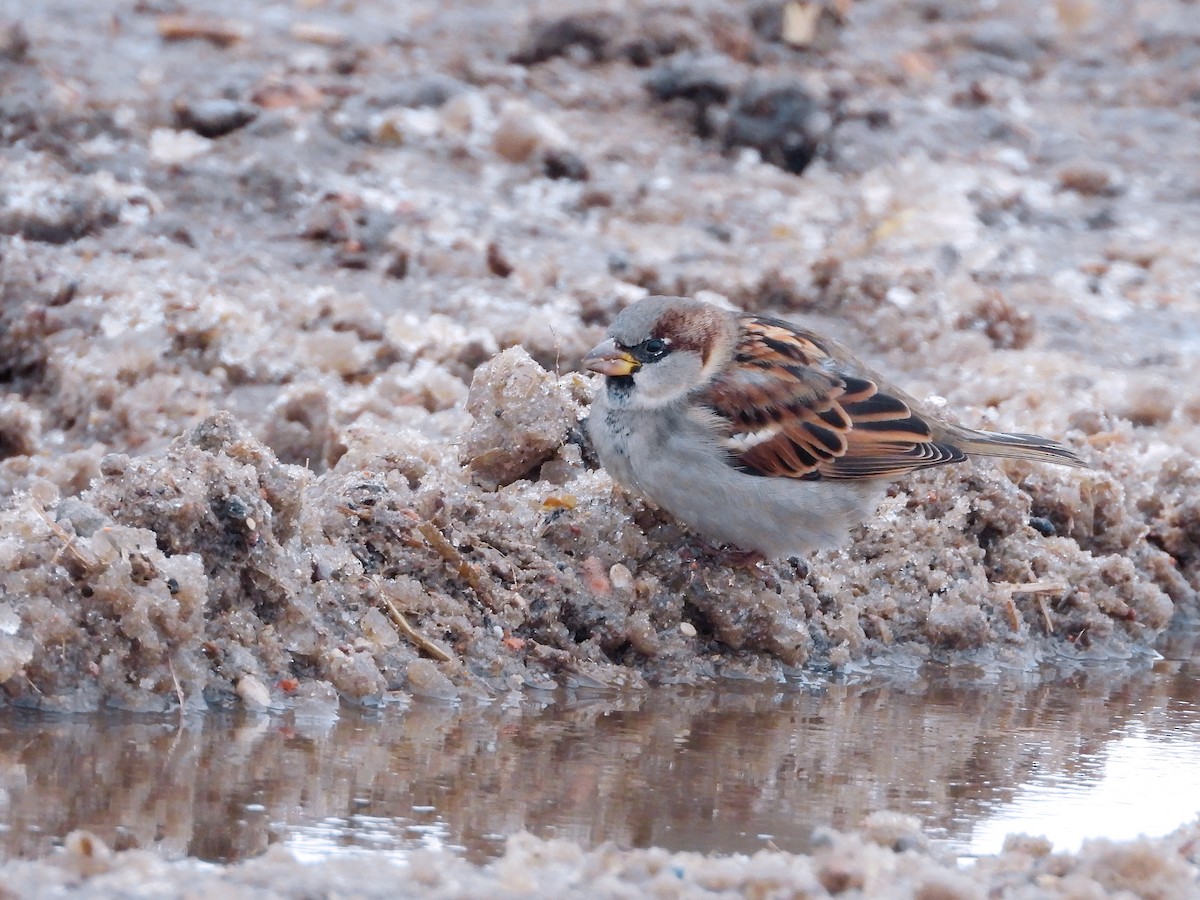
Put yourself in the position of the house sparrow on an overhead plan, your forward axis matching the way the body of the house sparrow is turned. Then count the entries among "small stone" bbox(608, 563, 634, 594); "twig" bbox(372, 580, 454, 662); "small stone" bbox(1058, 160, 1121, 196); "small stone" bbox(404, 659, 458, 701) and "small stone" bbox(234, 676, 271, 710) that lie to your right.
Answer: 1

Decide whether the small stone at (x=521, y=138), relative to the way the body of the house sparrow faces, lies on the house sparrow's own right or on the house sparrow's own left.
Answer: on the house sparrow's own right

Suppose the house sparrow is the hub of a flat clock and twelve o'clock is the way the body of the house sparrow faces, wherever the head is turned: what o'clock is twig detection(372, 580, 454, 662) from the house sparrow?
The twig is roughly at 10 o'clock from the house sparrow.

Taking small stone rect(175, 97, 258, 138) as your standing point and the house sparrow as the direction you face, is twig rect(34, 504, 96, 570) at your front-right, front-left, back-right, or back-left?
front-right

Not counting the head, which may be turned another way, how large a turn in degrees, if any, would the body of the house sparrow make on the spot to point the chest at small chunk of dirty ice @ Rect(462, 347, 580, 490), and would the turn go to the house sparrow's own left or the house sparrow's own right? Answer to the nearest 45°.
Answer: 0° — it already faces it

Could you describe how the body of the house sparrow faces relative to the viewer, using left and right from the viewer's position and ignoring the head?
facing to the left of the viewer

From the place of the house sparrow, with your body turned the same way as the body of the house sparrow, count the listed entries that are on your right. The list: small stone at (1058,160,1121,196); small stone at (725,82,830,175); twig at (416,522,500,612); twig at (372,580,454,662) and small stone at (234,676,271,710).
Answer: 2

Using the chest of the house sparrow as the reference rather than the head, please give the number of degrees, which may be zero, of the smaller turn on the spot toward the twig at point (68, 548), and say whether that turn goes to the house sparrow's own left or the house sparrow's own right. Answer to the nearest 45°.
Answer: approximately 45° to the house sparrow's own left

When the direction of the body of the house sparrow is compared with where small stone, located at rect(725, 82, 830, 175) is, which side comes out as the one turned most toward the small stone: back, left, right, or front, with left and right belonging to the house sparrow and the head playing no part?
right

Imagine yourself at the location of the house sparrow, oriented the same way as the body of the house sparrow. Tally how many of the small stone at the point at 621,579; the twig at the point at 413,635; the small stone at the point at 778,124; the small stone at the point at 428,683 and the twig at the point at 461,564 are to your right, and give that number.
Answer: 1

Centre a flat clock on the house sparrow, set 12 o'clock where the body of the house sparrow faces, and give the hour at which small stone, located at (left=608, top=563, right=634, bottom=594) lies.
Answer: The small stone is roughly at 10 o'clock from the house sparrow.

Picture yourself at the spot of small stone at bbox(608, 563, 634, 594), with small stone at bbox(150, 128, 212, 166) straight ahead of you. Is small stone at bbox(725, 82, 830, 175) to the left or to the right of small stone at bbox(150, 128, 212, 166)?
right

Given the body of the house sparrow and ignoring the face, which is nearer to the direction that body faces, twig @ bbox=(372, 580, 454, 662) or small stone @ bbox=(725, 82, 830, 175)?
the twig

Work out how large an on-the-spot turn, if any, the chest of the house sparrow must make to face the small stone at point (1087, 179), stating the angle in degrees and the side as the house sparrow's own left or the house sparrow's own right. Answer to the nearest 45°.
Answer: approximately 90° to the house sparrow's own right

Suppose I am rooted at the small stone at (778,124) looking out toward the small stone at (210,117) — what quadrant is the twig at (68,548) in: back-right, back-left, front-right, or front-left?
front-left
